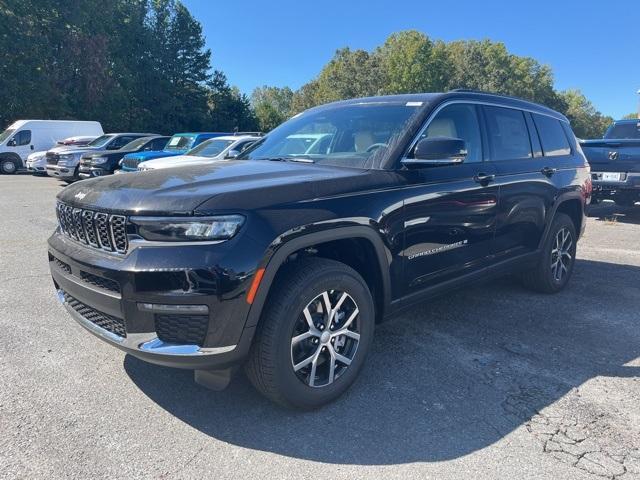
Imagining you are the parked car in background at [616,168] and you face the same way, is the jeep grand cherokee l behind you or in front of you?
behind

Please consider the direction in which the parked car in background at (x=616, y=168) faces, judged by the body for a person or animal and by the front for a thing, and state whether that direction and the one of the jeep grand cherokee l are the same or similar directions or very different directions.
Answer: very different directions

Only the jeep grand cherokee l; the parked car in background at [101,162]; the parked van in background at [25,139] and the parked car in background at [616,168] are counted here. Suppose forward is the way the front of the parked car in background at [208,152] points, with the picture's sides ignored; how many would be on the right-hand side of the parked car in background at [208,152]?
2

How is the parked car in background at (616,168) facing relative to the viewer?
away from the camera

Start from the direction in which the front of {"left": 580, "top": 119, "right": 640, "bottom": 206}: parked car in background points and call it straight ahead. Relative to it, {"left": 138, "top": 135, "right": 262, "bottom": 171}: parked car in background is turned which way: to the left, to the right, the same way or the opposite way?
the opposite way

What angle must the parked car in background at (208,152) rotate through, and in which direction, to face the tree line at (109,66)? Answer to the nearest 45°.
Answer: approximately 135° to its right

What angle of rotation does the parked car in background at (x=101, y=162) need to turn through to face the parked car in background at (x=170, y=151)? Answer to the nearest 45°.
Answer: approximately 90° to its left

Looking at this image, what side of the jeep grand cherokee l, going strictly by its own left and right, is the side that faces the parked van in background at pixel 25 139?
right

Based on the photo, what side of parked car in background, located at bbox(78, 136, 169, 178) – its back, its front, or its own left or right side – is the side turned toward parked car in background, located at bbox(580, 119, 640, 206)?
left

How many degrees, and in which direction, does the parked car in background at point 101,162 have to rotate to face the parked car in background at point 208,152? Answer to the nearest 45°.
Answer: approximately 90° to its left

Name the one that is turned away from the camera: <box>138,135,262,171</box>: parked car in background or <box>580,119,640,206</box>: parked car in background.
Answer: <box>580,119,640,206</box>: parked car in background

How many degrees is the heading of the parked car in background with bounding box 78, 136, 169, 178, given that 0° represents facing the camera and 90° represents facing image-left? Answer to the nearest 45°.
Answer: approximately 45°
